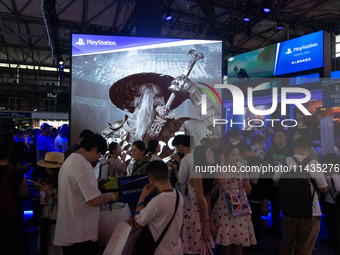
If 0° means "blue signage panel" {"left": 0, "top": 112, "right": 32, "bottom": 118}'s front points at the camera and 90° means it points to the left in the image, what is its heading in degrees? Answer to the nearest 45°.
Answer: approximately 0°

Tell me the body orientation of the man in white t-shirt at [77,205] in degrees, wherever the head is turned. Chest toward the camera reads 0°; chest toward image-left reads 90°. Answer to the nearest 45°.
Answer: approximately 270°

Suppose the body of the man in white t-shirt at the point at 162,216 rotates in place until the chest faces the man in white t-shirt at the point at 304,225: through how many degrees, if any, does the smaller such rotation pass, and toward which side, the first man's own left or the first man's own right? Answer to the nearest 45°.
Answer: approximately 90° to the first man's own right

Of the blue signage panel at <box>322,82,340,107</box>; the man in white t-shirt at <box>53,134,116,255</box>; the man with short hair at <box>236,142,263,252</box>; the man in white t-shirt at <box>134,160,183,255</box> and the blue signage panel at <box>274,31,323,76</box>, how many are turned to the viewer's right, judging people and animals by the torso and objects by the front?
1

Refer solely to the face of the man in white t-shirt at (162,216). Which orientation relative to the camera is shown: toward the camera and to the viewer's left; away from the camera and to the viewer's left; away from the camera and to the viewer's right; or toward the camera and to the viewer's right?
away from the camera and to the viewer's left

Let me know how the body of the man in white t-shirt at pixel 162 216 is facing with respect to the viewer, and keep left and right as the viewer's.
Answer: facing away from the viewer and to the left of the viewer

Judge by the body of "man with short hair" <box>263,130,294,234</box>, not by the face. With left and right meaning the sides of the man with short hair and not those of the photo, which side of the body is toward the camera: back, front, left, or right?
front

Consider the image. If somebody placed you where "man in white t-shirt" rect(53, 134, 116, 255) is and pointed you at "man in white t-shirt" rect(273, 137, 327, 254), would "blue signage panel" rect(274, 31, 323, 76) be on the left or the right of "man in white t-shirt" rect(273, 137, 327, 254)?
left

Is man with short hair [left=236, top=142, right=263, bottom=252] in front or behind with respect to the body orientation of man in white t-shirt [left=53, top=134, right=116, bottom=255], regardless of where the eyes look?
in front

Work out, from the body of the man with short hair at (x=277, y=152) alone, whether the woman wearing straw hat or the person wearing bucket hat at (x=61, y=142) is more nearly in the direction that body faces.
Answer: the woman wearing straw hat

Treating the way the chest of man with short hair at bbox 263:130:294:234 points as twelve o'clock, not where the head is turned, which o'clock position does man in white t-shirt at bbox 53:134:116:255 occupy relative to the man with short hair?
The man in white t-shirt is roughly at 1 o'clock from the man with short hair.
